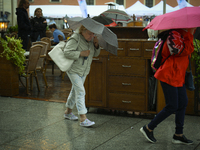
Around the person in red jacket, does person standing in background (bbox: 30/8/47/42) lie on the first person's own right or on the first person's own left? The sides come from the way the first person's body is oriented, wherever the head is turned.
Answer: on the first person's own left

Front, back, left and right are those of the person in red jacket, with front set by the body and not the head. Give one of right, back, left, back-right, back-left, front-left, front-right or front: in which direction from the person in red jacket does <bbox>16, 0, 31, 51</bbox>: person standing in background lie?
back-left

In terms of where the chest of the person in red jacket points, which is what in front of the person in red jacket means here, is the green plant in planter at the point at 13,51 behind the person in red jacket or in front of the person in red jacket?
behind

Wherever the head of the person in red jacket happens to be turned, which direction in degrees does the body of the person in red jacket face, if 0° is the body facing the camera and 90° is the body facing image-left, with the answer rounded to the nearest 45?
approximately 270°

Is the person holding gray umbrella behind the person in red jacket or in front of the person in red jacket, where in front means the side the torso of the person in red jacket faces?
behind
